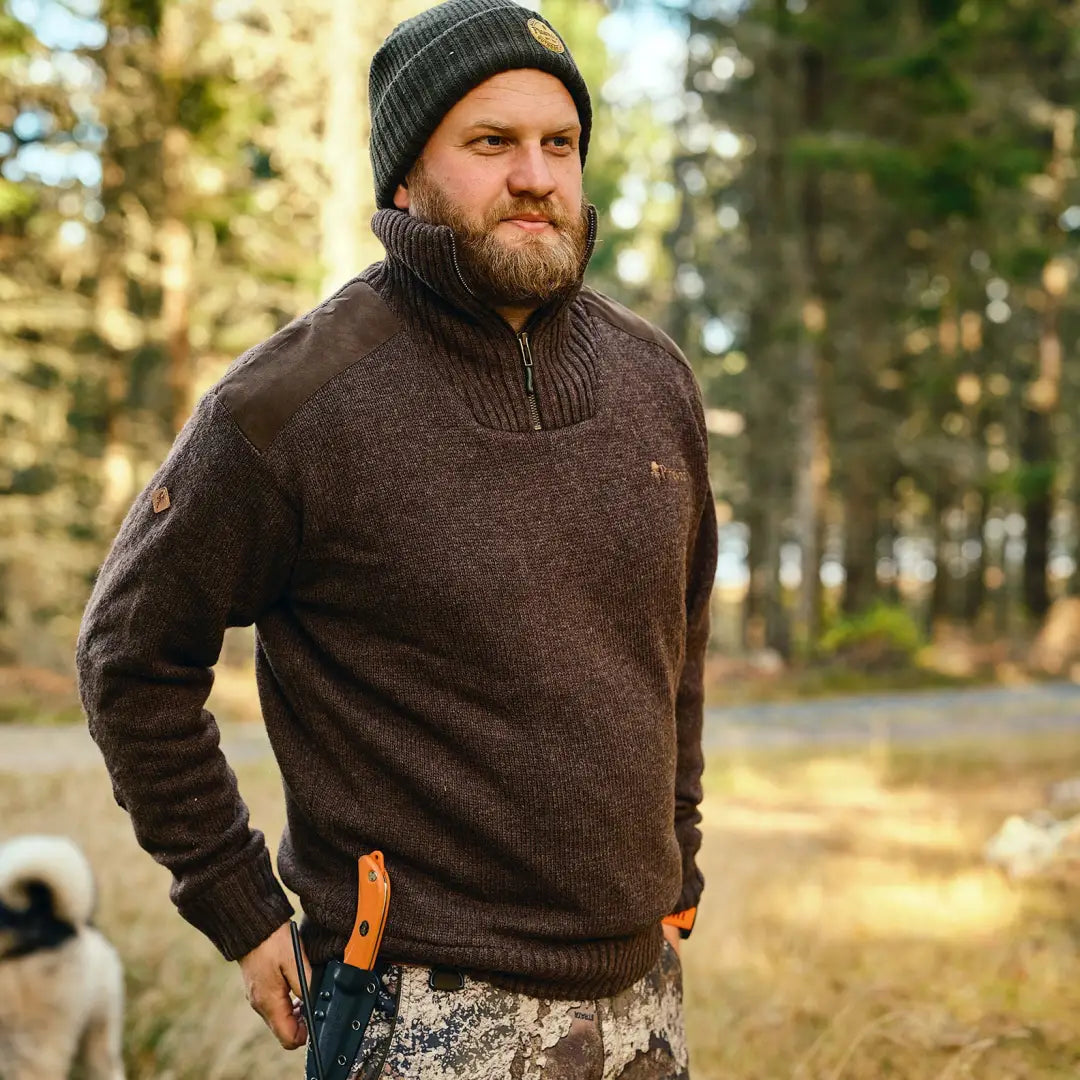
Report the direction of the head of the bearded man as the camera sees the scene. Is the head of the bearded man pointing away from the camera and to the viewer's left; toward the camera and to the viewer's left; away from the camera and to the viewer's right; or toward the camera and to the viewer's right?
toward the camera and to the viewer's right

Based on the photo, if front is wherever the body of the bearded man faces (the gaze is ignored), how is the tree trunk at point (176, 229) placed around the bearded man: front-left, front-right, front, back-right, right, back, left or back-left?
back-left

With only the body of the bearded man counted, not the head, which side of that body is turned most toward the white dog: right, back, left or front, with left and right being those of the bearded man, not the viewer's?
back

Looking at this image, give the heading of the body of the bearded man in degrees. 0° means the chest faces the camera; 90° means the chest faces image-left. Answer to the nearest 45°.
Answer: approximately 315°

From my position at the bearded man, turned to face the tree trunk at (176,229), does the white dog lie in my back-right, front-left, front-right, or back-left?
front-left
